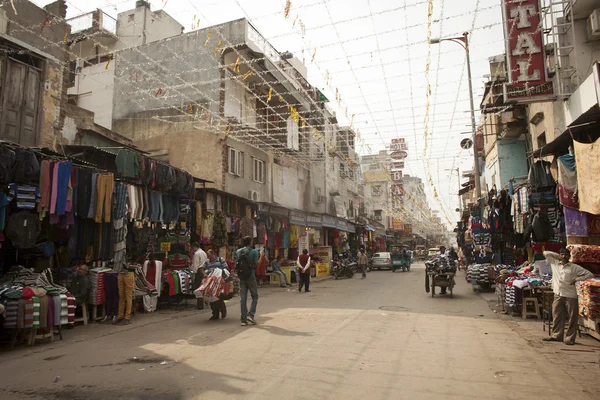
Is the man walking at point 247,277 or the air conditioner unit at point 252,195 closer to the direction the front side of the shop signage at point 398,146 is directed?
the man walking

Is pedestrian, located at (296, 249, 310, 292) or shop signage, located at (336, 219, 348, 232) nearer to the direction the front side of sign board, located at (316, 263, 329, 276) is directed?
the pedestrian

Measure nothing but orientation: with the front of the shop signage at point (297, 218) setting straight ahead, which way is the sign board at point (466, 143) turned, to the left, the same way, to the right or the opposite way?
to the right

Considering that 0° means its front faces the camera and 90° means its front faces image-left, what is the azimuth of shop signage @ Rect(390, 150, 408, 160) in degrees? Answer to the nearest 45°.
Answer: approximately 0°

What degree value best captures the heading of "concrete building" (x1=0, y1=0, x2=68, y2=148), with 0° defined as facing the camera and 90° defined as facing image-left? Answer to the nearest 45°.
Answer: approximately 315°
